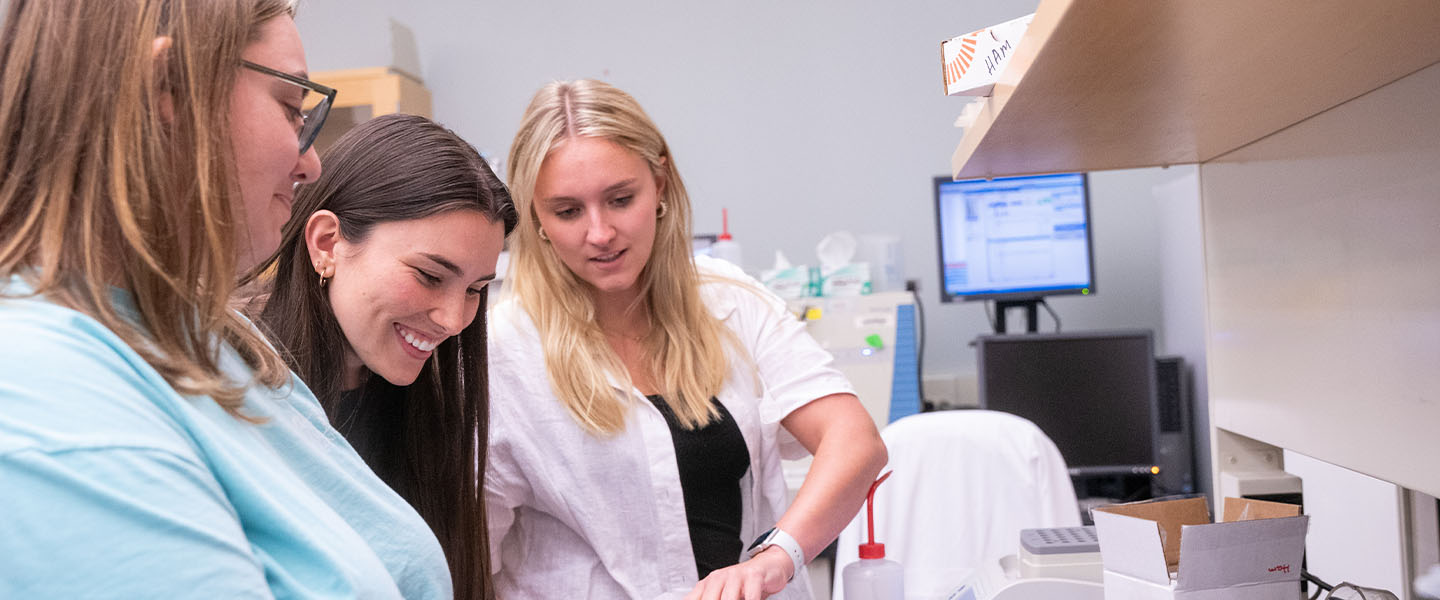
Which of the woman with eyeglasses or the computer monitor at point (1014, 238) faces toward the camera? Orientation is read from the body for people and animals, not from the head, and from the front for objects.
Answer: the computer monitor

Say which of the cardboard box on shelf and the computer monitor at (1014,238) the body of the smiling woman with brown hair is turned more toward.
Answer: the cardboard box on shelf

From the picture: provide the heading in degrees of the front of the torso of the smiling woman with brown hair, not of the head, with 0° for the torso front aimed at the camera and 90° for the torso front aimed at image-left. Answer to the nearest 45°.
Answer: approximately 315°

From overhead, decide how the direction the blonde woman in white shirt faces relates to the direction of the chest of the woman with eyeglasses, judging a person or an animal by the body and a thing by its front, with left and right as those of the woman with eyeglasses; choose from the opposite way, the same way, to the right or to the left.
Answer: to the right

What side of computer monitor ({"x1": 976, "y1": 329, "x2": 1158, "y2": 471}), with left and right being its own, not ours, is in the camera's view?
front

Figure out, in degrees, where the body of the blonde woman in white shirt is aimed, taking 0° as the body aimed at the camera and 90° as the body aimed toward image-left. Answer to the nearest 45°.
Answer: approximately 315°

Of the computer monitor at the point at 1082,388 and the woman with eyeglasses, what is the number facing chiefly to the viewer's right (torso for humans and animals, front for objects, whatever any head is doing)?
1

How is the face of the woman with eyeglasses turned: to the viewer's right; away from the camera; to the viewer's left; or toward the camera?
to the viewer's right

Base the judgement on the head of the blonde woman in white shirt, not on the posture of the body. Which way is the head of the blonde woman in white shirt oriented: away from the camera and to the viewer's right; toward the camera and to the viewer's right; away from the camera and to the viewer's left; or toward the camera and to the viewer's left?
toward the camera and to the viewer's left

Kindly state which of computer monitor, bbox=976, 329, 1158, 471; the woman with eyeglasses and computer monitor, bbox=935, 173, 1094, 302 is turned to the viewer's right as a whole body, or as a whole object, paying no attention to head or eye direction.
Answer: the woman with eyeglasses

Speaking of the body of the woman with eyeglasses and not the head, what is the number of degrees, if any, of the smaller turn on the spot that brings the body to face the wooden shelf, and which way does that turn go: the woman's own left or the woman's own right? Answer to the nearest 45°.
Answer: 0° — they already face it

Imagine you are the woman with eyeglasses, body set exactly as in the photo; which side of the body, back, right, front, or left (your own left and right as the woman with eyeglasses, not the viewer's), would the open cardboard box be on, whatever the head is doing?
front

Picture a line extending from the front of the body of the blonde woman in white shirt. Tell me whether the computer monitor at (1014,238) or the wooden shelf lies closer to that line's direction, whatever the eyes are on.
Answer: the wooden shelf

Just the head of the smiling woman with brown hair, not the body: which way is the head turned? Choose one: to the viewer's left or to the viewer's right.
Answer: to the viewer's right

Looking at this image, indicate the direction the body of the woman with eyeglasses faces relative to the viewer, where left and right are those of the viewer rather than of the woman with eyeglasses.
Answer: facing to the right of the viewer
